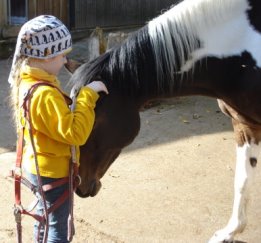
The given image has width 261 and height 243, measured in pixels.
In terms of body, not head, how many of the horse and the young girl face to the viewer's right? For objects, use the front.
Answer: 1

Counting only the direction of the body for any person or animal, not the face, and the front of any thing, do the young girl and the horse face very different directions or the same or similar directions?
very different directions

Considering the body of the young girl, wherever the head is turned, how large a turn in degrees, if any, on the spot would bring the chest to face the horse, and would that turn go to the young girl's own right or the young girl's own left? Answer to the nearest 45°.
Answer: approximately 45° to the young girl's own left

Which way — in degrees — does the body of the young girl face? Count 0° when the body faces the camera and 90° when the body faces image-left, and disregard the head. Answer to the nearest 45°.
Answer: approximately 270°

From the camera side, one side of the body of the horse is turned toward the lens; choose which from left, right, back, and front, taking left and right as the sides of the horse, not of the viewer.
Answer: left
